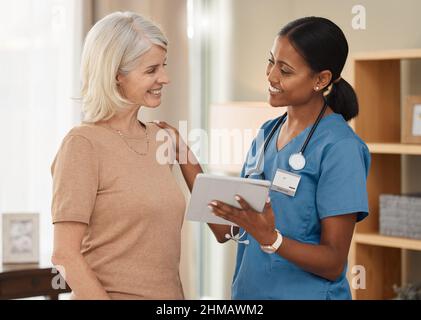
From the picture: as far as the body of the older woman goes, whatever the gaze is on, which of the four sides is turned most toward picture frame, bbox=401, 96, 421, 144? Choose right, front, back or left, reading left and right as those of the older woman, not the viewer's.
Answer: left

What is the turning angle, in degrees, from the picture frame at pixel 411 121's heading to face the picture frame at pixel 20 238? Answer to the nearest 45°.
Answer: approximately 90° to its right

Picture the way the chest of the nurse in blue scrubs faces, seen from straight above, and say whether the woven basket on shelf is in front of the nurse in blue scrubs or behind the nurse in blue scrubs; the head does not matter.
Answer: behind

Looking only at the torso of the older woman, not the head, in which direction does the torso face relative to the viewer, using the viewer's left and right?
facing the viewer and to the right of the viewer

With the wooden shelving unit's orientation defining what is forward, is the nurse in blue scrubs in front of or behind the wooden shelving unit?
in front

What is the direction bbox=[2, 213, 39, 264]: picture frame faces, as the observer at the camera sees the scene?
facing the viewer

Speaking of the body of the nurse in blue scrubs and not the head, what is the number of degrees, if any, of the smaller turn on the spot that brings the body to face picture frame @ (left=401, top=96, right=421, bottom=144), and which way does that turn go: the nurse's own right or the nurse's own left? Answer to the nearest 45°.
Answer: approximately 135° to the nurse's own right

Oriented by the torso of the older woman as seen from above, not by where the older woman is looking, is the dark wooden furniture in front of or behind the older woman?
behind

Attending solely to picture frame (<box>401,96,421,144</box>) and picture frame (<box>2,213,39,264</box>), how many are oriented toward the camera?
2

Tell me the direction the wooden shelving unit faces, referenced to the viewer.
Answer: facing the viewer and to the left of the viewer

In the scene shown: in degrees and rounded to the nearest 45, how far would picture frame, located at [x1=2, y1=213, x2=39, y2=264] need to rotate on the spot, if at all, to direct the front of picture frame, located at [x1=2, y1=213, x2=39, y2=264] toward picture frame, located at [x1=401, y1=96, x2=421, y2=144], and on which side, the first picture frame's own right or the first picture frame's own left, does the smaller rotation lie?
approximately 90° to the first picture frame's own left

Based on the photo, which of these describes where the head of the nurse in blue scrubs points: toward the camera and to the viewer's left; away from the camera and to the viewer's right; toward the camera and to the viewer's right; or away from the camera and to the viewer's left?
toward the camera and to the viewer's left

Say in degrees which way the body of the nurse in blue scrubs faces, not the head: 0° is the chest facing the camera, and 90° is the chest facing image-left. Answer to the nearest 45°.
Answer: approximately 45°

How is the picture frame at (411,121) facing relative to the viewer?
toward the camera
